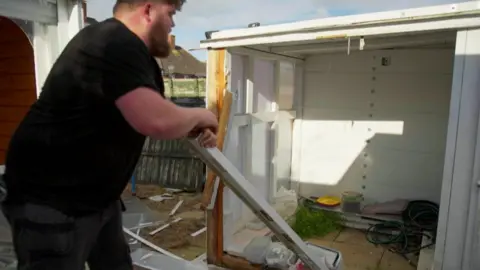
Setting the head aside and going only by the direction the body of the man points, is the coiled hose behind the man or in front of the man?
in front

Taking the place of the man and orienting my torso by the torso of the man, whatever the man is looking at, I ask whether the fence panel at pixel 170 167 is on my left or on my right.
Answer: on my left

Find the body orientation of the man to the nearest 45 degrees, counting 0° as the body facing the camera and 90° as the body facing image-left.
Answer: approximately 270°

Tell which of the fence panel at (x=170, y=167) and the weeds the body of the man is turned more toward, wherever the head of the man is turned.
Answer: the weeds

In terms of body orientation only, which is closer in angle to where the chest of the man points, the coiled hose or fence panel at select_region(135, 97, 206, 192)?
the coiled hose

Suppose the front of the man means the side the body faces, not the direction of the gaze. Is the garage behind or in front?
in front

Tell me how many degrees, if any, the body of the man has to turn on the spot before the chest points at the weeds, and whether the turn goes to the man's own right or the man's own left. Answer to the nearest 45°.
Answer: approximately 45° to the man's own left
